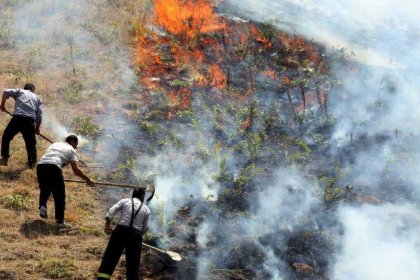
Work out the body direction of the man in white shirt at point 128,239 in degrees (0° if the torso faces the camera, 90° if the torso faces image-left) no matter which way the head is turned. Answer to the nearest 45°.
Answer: approximately 180°

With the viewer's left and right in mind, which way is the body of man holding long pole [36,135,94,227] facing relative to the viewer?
facing away from the viewer and to the right of the viewer

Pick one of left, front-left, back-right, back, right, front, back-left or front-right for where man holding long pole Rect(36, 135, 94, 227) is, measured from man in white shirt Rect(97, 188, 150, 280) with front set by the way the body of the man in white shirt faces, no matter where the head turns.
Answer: front-left
